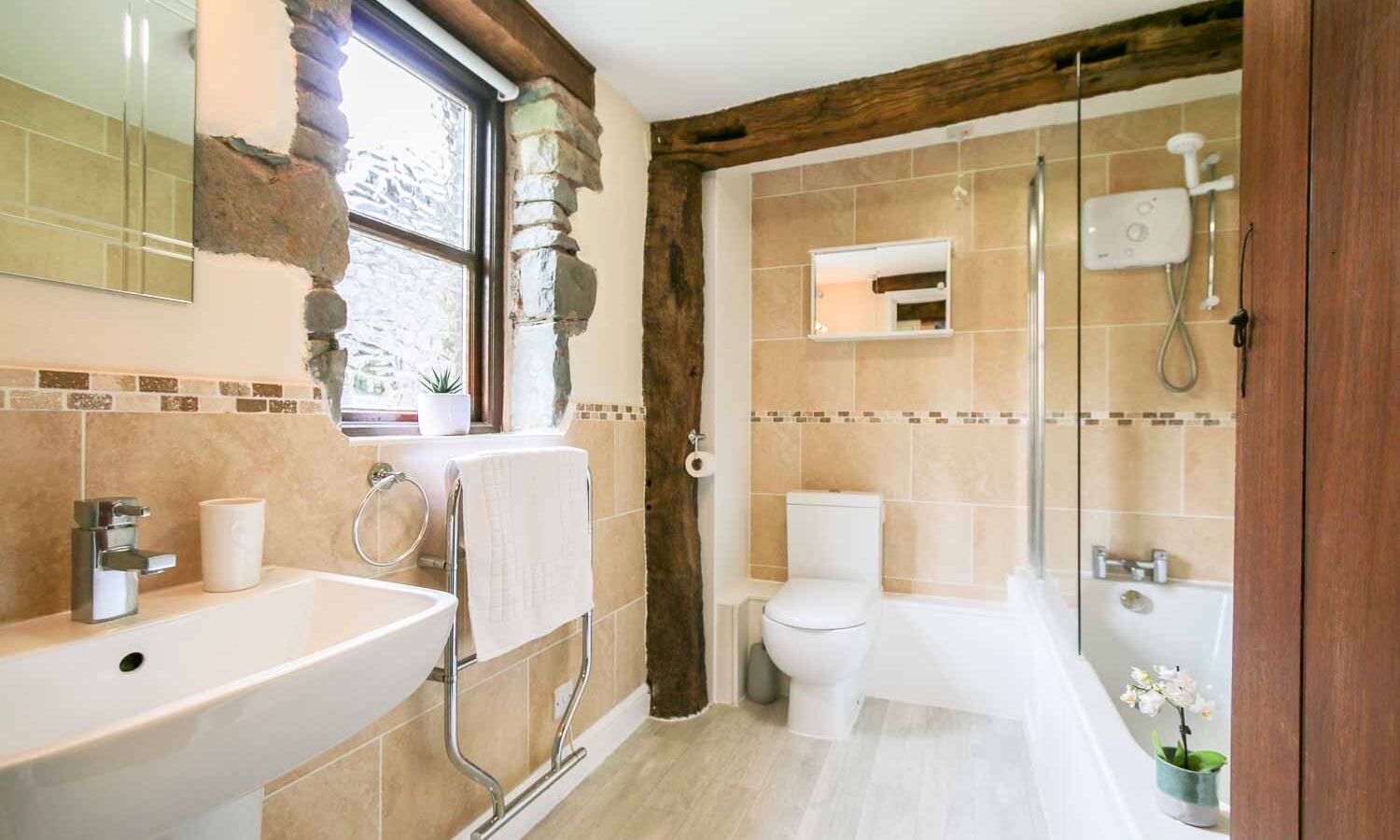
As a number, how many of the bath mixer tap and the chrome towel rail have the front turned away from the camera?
0

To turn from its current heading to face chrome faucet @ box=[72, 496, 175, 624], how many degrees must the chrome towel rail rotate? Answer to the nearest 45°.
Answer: approximately 90° to its right

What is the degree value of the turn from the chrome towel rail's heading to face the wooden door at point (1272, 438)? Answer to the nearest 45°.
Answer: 0° — it already faces it

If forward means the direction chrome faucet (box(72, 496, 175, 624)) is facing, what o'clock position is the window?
The window is roughly at 9 o'clock from the chrome faucet.

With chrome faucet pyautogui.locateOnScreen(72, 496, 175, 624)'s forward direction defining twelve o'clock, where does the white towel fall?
The white towel is roughly at 10 o'clock from the chrome faucet.

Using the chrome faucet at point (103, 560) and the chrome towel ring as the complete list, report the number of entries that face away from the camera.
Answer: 0

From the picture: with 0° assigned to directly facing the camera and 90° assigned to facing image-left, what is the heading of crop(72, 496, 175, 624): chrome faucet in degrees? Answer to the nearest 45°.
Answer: approximately 315°

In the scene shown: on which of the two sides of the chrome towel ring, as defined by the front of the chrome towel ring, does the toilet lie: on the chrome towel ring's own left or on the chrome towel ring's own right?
on the chrome towel ring's own left

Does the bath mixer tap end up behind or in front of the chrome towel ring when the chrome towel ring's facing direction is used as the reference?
in front

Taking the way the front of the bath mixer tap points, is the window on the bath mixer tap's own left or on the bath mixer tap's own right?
on the bath mixer tap's own right

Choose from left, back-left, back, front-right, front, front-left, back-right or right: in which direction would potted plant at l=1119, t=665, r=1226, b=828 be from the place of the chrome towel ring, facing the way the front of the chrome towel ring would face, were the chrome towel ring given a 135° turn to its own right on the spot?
back-left
